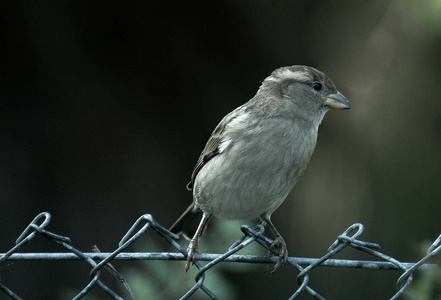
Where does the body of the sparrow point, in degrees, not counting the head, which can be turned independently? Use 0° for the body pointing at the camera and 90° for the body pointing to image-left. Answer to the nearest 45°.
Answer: approximately 315°
